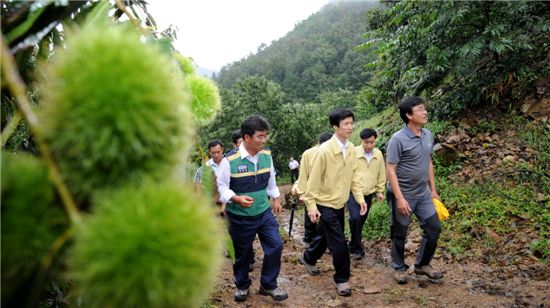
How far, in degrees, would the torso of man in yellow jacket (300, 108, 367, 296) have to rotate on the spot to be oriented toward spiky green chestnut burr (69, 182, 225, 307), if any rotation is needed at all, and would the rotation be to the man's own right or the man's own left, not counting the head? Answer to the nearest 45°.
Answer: approximately 45° to the man's own right

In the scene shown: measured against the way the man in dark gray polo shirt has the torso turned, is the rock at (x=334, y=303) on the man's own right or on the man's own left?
on the man's own right

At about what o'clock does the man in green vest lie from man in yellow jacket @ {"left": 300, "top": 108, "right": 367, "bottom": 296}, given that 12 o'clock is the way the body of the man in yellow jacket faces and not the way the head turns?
The man in green vest is roughly at 4 o'clock from the man in yellow jacket.

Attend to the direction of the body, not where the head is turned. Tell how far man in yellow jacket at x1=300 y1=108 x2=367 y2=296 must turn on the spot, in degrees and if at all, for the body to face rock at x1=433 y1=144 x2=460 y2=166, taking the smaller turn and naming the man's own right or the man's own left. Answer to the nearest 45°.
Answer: approximately 90° to the man's own left

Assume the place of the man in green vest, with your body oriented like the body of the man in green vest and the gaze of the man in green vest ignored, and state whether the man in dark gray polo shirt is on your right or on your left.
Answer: on your left

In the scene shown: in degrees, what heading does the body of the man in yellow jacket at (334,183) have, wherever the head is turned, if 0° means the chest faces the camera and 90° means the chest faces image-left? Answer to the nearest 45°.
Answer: approximately 315°

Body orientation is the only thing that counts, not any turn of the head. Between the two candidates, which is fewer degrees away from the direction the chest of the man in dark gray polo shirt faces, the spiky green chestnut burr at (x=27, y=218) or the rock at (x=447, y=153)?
the spiky green chestnut burr
